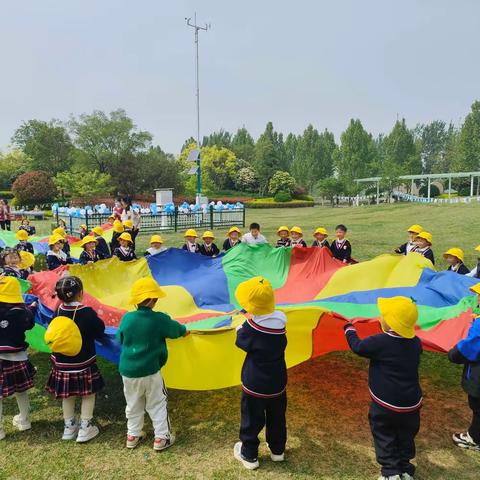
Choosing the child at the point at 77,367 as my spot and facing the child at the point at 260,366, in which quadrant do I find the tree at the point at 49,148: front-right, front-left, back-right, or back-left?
back-left

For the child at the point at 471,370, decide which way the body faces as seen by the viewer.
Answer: to the viewer's left

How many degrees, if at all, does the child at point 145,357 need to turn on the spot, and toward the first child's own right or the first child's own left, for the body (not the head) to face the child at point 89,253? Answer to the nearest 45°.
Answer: approximately 45° to the first child's own left

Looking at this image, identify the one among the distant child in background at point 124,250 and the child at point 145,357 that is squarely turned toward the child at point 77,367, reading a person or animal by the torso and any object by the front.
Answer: the distant child in background

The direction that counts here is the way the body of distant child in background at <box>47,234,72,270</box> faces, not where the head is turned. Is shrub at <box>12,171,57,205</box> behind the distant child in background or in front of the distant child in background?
behind

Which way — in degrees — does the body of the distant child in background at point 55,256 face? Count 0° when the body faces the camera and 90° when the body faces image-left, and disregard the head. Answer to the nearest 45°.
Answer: approximately 315°

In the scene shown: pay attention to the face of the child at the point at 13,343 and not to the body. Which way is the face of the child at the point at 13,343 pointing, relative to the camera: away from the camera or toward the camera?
away from the camera

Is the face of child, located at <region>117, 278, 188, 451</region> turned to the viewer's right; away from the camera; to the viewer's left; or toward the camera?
away from the camera

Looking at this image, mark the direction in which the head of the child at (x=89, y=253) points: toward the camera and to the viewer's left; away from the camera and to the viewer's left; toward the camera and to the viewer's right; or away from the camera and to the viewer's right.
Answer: toward the camera and to the viewer's right

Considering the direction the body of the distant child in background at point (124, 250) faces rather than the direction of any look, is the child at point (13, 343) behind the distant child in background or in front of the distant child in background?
in front

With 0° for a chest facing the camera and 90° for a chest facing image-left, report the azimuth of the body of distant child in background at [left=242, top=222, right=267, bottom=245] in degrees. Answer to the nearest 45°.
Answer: approximately 0°

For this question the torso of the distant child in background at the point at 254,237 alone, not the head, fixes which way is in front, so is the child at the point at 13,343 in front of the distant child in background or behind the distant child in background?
in front

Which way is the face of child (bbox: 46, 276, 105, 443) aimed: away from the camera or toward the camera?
away from the camera
